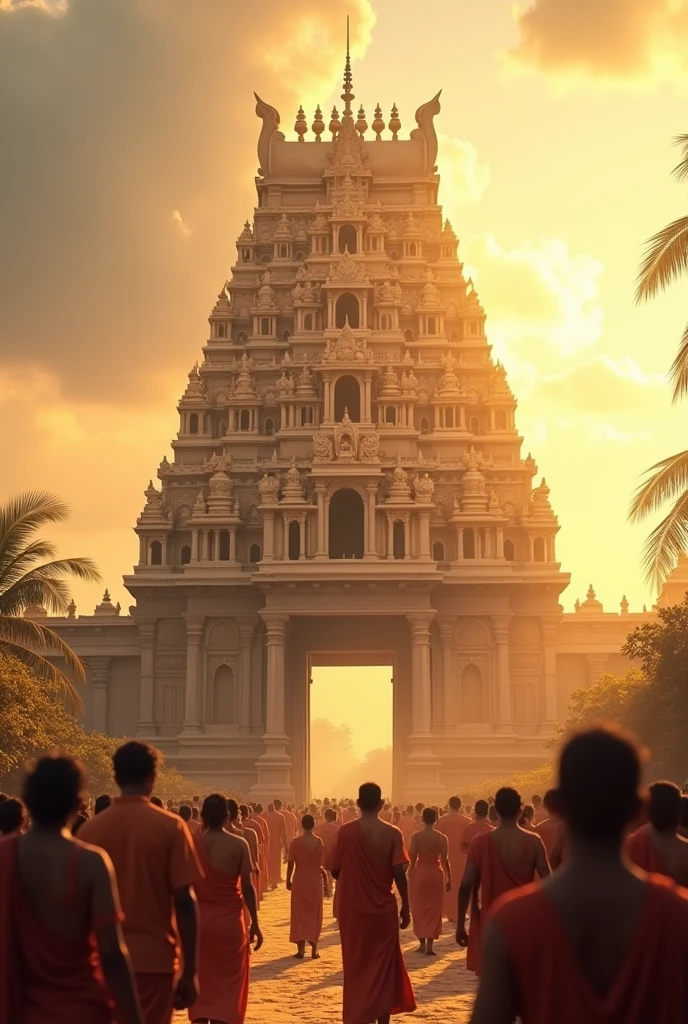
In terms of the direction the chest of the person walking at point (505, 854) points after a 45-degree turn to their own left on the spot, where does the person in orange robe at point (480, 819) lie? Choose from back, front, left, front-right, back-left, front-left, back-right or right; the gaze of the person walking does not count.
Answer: front-right

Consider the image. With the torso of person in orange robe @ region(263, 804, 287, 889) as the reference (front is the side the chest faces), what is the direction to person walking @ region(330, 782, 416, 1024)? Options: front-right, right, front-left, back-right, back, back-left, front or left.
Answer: back

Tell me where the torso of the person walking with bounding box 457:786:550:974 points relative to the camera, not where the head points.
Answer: away from the camera

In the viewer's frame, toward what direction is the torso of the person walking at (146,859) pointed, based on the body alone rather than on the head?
away from the camera

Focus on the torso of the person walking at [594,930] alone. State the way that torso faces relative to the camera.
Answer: away from the camera

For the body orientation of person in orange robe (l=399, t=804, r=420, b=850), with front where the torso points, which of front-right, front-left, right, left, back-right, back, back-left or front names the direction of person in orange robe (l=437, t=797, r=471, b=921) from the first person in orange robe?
back

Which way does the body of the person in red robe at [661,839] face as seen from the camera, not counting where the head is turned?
away from the camera

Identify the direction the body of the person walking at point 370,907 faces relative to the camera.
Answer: away from the camera

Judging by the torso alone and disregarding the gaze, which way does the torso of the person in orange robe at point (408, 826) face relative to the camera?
away from the camera

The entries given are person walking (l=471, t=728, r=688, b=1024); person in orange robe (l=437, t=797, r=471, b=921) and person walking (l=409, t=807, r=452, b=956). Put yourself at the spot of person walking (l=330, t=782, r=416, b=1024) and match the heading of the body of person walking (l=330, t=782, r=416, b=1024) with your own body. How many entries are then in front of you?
2

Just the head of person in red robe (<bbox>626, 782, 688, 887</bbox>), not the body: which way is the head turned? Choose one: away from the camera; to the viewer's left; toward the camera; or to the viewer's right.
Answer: away from the camera

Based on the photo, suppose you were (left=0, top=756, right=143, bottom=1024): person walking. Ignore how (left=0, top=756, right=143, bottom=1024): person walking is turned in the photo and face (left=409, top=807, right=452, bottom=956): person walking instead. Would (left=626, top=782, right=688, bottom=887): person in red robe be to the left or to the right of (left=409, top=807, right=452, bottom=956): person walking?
right
